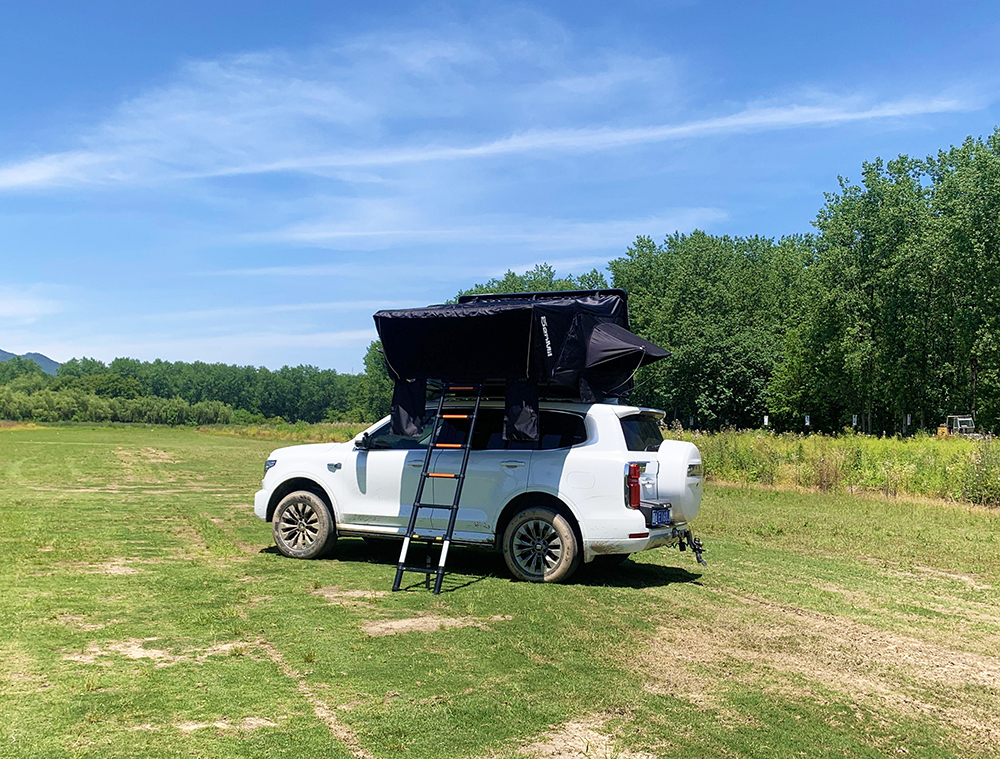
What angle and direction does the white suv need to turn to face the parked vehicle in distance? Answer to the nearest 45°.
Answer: approximately 90° to its right

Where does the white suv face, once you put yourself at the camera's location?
facing away from the viewer and to the left of the viewer
